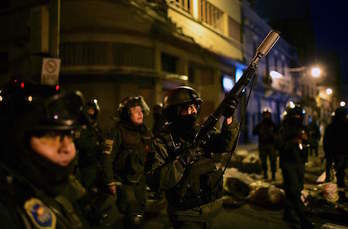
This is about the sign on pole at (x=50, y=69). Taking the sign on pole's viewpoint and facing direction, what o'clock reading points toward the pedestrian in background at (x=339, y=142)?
The pedestrian in background is roughly at 9 o'clock from the sign on pole.

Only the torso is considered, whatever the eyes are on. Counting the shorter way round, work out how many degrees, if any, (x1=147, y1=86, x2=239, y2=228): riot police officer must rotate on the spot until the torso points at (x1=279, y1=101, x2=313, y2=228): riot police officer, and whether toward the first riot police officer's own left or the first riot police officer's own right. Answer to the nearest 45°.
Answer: approximately 90° to the first riot police officer's own left

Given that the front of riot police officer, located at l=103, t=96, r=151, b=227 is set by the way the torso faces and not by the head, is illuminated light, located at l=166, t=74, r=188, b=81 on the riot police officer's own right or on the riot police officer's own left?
on the riot police officer's own left

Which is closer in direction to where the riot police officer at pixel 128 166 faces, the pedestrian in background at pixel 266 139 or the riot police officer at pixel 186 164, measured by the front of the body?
the riot police officer

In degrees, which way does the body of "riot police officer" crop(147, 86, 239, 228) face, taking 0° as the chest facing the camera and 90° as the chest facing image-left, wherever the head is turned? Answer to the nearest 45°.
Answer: approximately 315°

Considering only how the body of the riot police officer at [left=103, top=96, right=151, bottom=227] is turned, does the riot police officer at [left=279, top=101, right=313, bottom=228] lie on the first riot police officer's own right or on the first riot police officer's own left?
on the first riot police officer's own left

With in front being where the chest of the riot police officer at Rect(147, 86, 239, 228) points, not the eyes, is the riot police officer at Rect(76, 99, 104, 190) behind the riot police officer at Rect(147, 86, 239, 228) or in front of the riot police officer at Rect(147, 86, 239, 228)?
behind
